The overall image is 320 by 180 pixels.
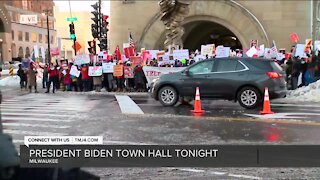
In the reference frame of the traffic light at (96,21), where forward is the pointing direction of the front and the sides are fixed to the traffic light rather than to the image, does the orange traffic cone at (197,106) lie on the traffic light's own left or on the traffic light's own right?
on the traffic light's own left

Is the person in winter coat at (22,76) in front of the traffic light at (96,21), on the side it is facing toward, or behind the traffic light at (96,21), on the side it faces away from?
in front

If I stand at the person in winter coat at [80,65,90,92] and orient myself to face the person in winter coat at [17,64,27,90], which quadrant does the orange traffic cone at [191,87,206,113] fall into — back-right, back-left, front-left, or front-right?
back-left
